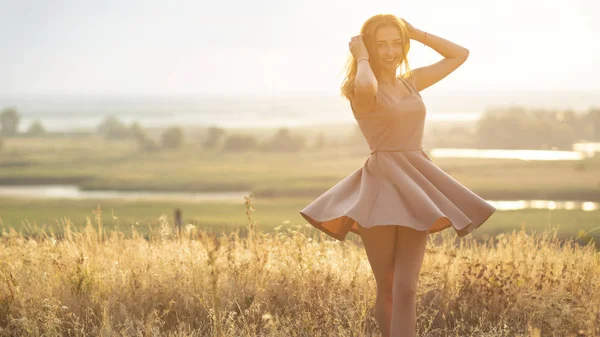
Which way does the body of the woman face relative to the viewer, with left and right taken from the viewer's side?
facing the viewer and to the right of the viewer

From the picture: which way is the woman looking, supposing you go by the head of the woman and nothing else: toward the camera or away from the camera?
toward the camera
